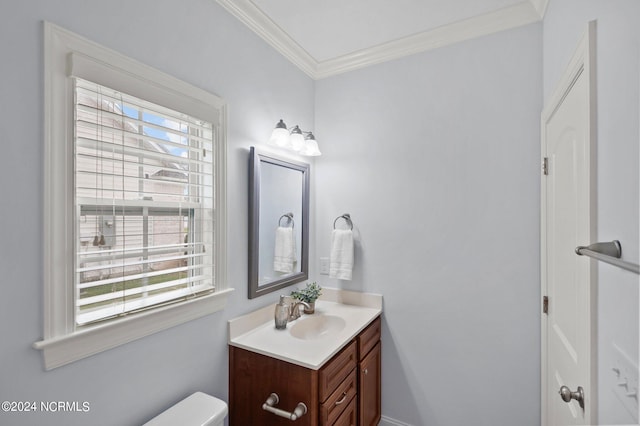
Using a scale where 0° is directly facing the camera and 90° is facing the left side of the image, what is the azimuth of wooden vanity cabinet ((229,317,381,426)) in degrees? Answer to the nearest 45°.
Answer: approximately 315°

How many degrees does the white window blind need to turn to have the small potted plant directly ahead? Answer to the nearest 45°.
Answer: approximately 45° to its left

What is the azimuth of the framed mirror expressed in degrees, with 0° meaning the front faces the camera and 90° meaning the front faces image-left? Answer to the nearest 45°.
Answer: approximately 315°

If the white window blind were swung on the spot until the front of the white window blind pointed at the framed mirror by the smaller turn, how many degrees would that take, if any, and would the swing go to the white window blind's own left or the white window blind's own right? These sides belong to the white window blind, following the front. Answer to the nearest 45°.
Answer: approximately 90° to the white window blind's own left

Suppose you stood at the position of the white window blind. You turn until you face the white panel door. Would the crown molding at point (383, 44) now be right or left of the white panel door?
left
